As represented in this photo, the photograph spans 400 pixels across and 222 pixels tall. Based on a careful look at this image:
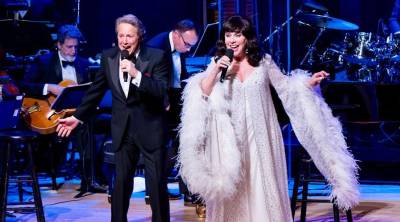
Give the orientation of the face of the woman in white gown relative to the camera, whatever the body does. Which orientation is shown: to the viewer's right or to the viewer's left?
to the viewer's left

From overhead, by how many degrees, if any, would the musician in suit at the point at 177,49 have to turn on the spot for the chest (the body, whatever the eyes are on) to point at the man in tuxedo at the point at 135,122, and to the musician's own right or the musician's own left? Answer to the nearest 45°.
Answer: approximately 45° to the musician's own right

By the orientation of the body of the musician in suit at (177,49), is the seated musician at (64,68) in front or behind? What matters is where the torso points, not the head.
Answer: behind

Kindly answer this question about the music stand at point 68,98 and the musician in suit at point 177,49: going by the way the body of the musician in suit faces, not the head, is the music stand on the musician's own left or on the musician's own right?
on the musician's own right

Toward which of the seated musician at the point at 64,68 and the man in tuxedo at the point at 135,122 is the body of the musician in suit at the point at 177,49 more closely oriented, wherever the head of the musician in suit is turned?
the man in tuxedo

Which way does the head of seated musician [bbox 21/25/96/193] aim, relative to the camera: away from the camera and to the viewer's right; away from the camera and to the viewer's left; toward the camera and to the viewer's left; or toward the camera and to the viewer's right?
toward the camera and to the viewer's right

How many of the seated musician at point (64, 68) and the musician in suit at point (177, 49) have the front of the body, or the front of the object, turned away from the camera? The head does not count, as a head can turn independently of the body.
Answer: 0

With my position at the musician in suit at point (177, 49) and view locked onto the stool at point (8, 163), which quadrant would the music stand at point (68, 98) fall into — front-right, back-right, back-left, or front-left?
front-right

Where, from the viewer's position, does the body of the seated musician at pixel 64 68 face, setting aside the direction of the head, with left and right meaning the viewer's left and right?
facing the viewer and to the right of the viewer
